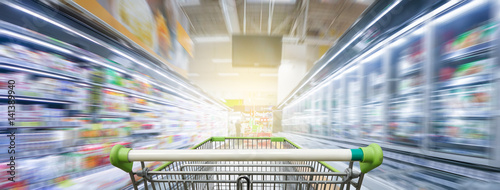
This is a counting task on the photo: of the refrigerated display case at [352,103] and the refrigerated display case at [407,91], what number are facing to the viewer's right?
0

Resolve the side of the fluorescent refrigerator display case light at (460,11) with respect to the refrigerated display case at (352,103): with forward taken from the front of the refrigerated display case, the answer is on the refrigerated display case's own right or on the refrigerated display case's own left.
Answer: on the refrigerated display case's own left

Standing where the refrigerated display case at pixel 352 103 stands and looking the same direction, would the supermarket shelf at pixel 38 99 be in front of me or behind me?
in front

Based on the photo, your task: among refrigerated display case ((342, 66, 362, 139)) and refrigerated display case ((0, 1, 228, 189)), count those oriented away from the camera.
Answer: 0

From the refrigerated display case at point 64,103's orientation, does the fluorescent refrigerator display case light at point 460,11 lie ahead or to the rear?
ahead

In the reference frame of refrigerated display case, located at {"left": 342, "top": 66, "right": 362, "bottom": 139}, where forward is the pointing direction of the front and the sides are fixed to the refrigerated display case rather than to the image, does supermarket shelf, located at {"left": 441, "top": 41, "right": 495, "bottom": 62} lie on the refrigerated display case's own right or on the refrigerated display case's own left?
on the refrigerated display case's own left

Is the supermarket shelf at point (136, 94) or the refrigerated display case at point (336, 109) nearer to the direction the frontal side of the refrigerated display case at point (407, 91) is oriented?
the supermarket shelf

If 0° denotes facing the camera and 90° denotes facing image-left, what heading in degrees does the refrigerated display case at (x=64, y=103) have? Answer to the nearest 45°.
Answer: approximately 315°

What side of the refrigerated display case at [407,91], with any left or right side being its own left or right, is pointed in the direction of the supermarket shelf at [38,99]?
front
